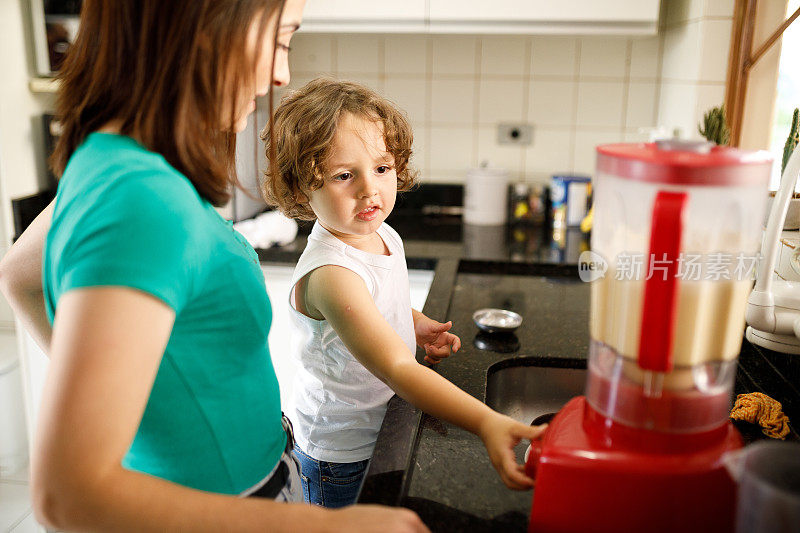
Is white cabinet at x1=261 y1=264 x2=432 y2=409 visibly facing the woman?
yes

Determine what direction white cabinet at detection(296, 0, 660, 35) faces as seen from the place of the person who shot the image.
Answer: facing the viewer

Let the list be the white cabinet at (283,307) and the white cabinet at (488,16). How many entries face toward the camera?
2

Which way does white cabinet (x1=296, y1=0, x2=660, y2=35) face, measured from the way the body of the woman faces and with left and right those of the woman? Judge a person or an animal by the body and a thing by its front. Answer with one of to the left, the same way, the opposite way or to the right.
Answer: to the right

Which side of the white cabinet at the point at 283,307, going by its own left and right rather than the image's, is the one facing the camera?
front

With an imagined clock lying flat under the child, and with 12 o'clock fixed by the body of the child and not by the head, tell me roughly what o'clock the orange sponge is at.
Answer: The orange sponge is roughly at 11 o'clock from the child.

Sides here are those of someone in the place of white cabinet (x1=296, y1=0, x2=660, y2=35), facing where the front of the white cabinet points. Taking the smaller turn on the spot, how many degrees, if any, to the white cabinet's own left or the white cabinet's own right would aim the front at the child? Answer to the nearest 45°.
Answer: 0° — it already faces them

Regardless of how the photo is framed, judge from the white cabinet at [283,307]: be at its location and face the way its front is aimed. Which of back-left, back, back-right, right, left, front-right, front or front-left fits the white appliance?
front-left

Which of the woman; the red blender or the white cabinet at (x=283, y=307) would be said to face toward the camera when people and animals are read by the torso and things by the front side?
the white cabinet

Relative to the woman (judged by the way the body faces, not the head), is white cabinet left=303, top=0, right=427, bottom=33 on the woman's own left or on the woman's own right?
on the woman's own left

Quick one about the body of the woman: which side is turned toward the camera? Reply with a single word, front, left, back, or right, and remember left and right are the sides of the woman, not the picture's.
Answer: right
